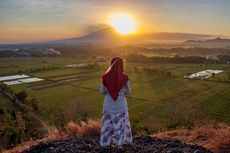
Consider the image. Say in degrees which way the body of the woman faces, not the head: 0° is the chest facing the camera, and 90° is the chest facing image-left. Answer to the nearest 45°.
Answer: approximately 180°
